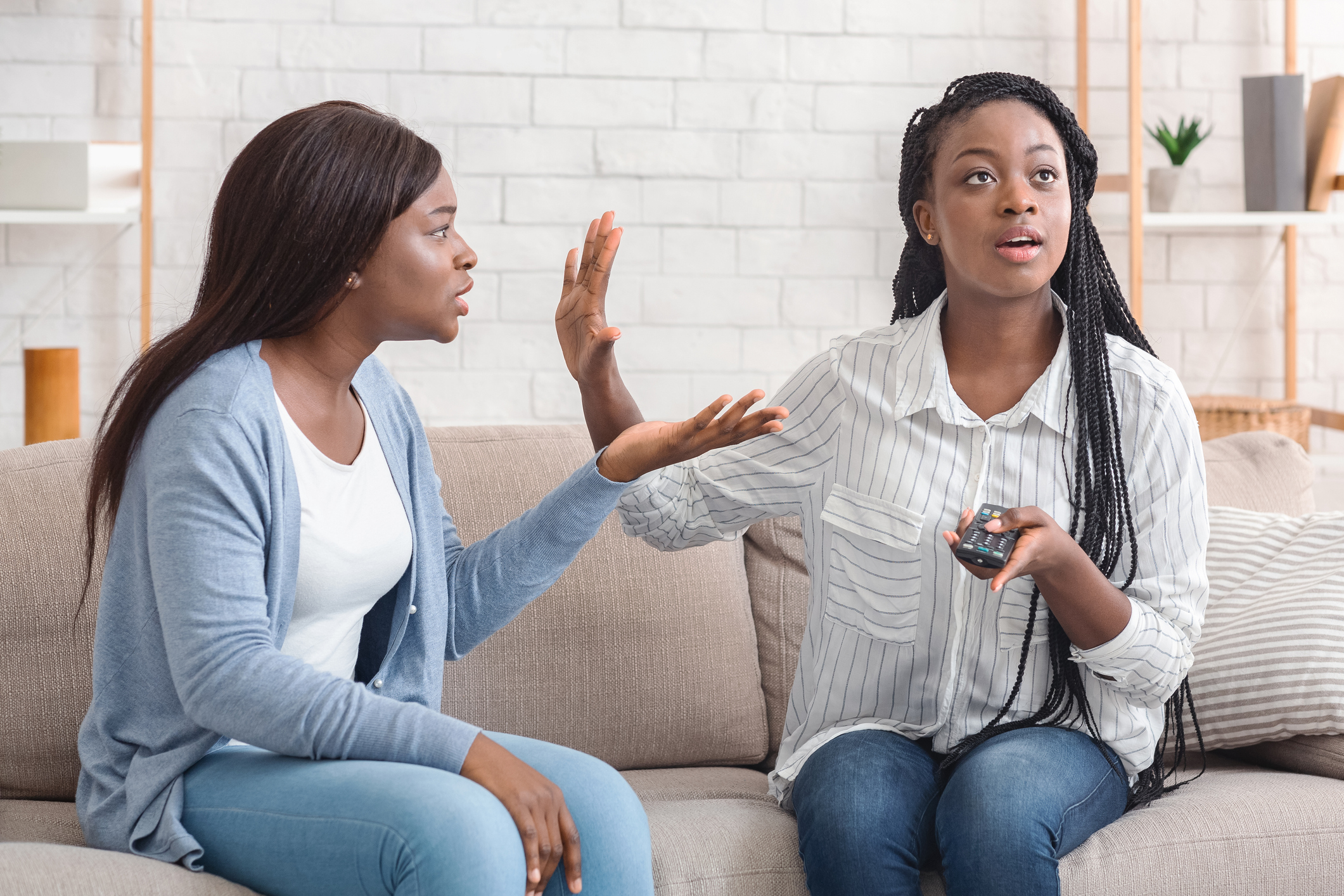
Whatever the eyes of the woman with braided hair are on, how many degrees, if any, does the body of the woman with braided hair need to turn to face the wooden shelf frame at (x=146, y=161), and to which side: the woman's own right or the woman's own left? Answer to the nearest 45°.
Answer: approximately 135° to the woman's own right

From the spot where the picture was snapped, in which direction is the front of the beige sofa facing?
facing the viewer

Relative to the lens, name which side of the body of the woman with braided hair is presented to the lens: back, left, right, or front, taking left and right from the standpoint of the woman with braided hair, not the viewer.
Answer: front

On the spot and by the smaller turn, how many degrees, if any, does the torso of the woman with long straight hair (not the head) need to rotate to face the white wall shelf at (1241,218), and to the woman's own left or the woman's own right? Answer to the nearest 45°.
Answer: approximately 90° to the woman's own left

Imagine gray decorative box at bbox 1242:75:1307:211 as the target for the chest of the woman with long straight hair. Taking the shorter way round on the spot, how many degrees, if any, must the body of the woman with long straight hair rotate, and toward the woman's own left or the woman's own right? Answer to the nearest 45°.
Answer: approximately 90° to the woman's own left

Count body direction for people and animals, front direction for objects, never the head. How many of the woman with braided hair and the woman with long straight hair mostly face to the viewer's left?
0

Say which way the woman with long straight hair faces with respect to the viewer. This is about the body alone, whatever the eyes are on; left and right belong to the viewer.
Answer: facing the viewer and to the right of the viewer

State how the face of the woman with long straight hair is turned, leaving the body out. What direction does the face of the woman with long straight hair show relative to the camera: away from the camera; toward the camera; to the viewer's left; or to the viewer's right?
to the viewer's right

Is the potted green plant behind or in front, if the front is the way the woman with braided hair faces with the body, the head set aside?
behind
